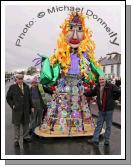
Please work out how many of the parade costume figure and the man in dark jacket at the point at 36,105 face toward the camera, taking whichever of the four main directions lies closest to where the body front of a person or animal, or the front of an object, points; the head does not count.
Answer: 2

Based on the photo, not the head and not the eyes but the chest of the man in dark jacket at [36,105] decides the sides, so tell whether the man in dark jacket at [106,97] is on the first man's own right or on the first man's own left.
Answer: on the first man's own left

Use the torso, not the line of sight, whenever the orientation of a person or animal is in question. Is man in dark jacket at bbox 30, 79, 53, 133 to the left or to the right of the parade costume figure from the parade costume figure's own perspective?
on its right

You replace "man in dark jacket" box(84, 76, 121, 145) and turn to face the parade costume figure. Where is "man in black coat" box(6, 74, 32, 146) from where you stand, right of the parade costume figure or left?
left

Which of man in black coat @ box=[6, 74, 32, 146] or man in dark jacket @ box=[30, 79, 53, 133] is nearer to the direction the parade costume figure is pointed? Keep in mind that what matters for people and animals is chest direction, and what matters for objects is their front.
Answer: the man in black coat

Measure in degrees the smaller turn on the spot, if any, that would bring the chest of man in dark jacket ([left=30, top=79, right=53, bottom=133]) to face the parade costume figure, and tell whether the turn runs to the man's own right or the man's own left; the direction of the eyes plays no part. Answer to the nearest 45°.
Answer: approximately 45° to the man's own left
